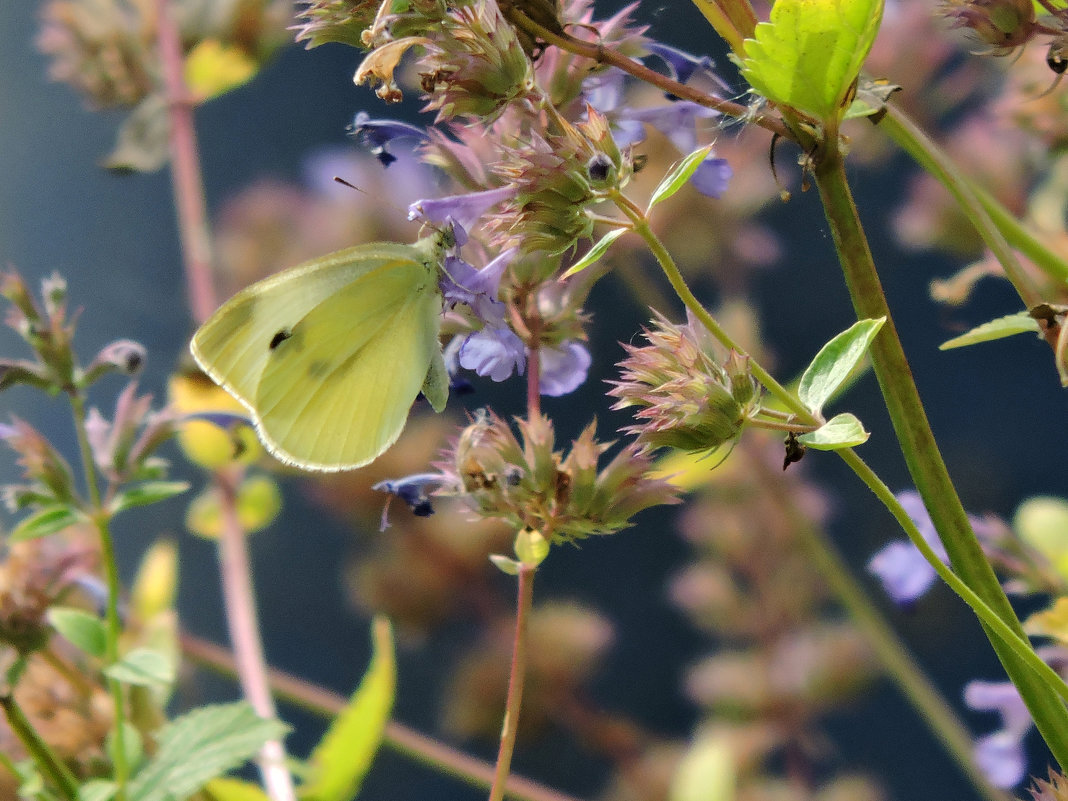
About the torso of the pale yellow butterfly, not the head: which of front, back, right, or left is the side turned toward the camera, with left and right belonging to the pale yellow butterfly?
right
